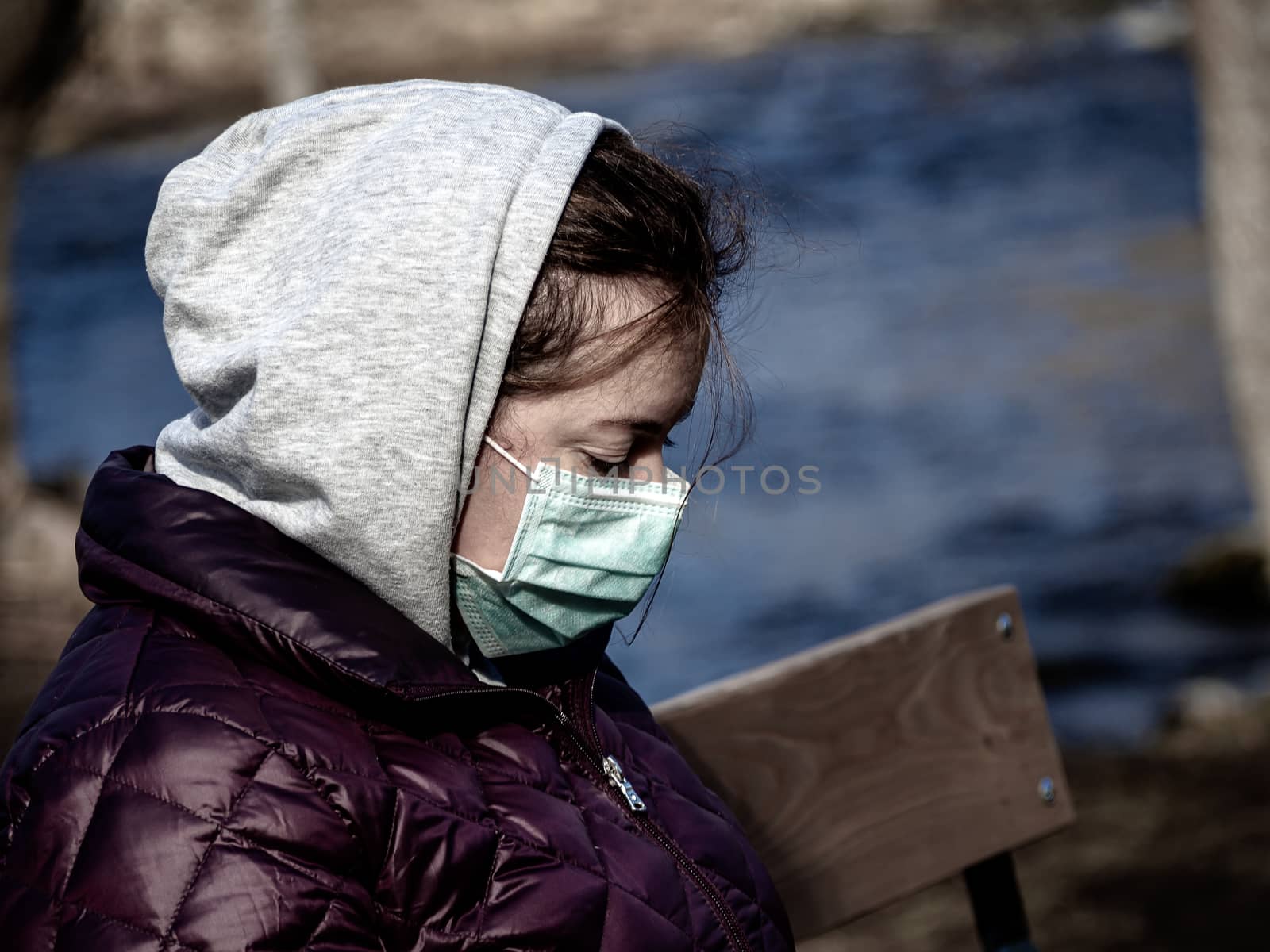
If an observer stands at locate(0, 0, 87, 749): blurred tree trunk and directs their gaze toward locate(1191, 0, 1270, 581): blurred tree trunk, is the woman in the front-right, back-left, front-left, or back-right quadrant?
front-right

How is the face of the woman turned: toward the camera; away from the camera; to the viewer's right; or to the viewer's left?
to the viewer's right

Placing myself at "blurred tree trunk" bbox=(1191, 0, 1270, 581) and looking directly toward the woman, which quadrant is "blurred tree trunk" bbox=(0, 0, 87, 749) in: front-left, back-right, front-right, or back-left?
front-right

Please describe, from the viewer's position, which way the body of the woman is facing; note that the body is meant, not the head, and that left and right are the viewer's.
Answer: facing the viewer and to the right of the viewer

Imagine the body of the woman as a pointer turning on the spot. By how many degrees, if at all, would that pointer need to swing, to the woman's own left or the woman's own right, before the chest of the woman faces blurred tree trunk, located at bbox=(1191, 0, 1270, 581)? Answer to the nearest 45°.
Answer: approximately 90° to the woman's own left

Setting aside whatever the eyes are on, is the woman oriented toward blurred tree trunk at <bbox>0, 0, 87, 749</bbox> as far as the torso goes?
no

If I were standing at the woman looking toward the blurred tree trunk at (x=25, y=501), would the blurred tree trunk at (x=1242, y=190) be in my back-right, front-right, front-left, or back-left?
front-right

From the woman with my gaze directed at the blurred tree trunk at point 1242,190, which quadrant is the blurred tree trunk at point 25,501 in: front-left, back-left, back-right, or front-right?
front-left

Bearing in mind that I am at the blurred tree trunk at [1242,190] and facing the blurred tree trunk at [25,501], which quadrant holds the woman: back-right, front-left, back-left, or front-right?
front-left
